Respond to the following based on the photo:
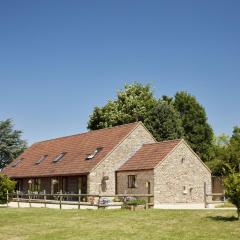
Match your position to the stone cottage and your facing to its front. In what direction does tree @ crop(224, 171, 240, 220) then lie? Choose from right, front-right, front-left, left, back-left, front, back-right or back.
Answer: front-left

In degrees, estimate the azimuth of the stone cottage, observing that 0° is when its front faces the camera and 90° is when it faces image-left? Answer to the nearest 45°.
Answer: approximately 45°
